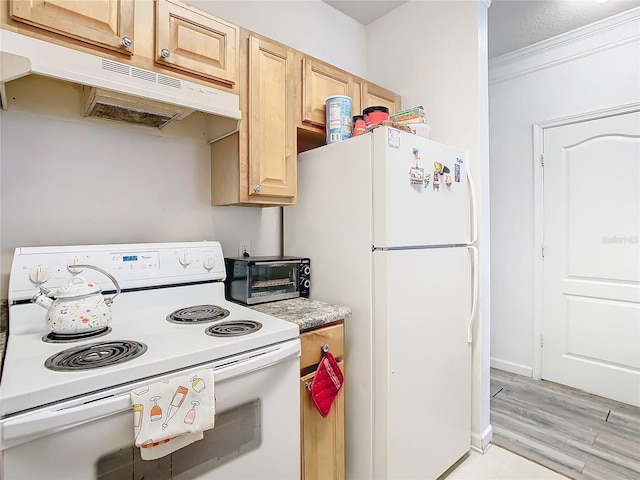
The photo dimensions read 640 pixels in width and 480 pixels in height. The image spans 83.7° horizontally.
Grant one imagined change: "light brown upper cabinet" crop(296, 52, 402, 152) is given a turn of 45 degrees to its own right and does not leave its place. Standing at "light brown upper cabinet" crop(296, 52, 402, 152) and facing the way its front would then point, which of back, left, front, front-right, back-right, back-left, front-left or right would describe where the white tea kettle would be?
front-right

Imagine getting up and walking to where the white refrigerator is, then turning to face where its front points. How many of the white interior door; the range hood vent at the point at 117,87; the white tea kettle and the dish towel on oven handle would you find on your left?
1

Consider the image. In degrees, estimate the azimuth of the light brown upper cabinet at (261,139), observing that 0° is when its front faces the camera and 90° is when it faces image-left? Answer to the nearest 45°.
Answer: approximately 315°

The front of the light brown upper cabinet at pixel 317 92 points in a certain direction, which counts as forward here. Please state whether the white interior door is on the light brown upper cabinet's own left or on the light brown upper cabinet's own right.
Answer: on the light brown upper cabinet's own left

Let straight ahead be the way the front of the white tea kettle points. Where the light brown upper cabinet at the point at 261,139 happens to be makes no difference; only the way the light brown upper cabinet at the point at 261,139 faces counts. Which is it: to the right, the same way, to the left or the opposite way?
to the left

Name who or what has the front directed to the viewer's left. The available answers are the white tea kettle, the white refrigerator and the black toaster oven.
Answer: the white tea kettle

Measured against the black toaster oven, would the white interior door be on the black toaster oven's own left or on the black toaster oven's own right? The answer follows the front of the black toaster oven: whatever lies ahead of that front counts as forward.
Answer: on the black toaster oven's own left

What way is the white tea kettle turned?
to the viewer's left

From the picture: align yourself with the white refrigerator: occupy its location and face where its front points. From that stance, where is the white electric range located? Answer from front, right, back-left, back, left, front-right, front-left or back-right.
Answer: right

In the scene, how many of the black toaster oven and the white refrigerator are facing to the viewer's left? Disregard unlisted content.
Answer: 0

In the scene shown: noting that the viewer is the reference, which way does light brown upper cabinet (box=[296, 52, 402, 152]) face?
facing the viewer and to the right of the viewer

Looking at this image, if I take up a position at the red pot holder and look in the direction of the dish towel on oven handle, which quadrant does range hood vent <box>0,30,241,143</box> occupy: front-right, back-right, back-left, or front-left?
front-right

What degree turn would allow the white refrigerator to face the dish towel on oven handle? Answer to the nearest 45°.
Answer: approximately 90° to its right

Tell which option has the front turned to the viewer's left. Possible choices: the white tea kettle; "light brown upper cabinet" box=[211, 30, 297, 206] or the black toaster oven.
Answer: the white tea kettle
